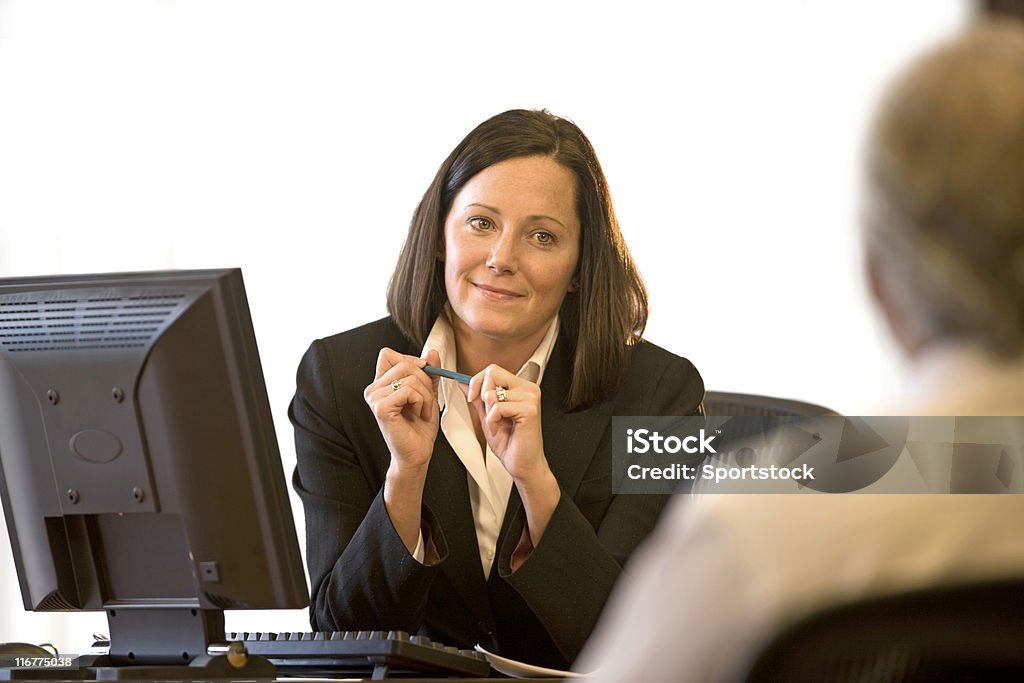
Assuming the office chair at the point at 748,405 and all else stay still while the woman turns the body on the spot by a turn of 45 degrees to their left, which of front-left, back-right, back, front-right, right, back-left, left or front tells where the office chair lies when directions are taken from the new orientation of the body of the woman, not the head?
left

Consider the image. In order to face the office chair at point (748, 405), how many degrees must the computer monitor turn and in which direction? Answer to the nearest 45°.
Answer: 0° — it already faces it

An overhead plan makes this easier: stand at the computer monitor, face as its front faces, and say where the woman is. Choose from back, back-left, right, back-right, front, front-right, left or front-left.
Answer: front

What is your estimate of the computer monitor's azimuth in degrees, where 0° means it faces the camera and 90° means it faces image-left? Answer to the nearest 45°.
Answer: approximately 225°

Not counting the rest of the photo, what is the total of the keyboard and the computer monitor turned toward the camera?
0

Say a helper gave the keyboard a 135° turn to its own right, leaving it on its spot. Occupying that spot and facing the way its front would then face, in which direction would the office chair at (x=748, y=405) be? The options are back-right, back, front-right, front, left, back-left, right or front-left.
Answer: back-left

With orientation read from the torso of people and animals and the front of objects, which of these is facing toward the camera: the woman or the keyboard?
the woman

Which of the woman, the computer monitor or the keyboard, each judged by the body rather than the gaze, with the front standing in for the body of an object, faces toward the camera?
the woman

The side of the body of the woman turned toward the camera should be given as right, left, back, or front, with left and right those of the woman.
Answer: front

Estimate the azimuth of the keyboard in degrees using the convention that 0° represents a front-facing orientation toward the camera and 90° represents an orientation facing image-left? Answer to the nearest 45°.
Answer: approximately 225°

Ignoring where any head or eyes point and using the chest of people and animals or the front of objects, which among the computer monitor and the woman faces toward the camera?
the woman

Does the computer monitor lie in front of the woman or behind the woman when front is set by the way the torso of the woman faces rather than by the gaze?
in front
